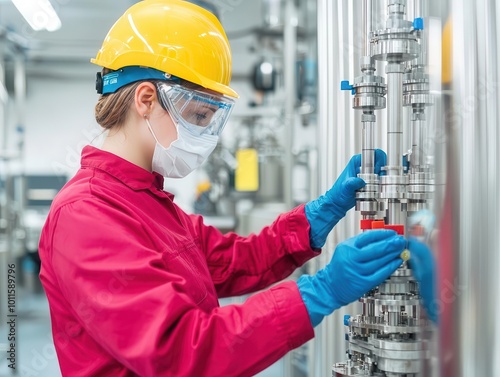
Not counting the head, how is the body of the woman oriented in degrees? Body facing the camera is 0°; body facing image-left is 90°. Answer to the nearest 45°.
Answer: approximately 270°

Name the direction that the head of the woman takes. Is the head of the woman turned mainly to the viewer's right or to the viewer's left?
to the viewer's right

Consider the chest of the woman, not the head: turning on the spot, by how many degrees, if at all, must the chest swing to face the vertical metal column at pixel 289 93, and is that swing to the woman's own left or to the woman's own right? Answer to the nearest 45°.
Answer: approximately 90° to the woman's own left

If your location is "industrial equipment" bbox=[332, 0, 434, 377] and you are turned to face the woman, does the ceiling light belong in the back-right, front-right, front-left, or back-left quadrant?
front-right

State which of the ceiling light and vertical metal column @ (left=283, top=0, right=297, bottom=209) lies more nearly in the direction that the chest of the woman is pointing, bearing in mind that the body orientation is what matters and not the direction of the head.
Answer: the vertical metal column

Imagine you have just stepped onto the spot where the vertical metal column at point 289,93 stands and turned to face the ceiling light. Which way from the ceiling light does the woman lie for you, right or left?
left

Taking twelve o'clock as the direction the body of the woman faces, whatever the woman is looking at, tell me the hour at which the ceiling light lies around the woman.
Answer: The ceiling light is roughly at 8 o'clock from the woman.

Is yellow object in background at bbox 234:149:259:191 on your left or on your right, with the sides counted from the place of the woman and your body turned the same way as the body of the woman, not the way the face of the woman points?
on your left
